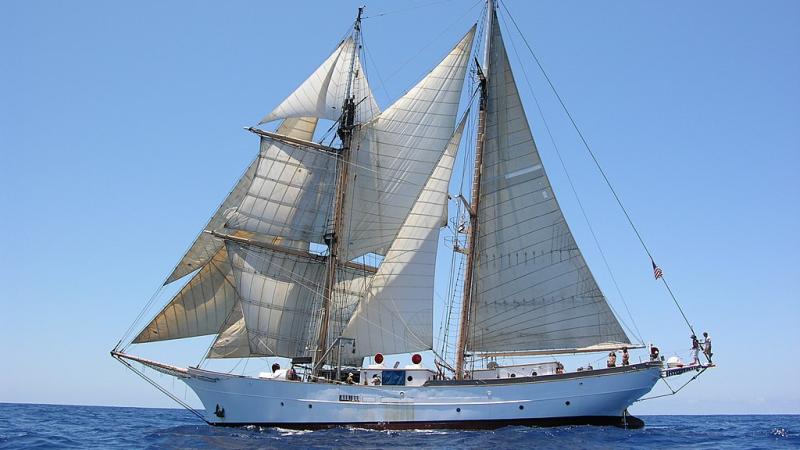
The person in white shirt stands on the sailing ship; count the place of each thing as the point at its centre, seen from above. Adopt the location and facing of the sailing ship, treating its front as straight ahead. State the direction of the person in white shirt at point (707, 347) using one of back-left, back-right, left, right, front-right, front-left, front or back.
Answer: back

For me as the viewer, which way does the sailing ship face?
facing to the left of the viewer
